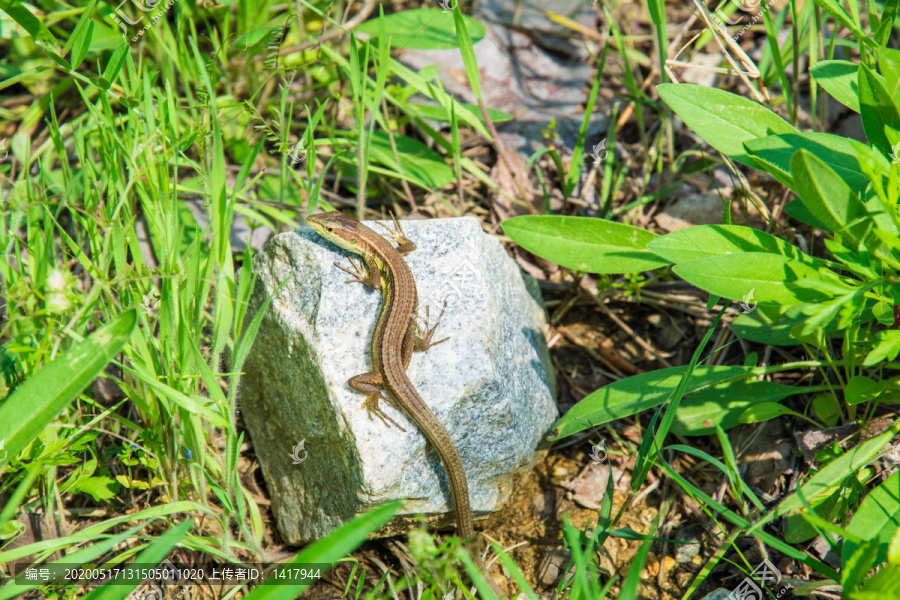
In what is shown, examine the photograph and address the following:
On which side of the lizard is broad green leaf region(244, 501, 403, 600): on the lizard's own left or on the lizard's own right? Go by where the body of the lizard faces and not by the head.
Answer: on the lizard's own left

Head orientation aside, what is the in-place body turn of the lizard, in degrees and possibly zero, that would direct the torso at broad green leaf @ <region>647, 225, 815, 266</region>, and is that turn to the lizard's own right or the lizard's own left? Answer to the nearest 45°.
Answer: approximately 135° to the lizard's own right

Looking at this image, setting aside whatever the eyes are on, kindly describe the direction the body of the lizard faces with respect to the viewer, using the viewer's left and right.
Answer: facing away from the viewer and to the left of the viewer

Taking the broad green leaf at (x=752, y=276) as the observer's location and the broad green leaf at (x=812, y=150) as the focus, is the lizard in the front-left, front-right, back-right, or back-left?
back-left

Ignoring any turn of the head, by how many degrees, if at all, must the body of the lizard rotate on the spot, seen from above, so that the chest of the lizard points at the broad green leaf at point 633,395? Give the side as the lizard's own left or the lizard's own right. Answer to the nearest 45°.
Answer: approximately 135° to the lizard's own right

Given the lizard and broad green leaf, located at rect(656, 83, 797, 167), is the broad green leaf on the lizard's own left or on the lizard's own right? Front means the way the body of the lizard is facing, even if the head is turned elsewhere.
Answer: on the lizard's own right
